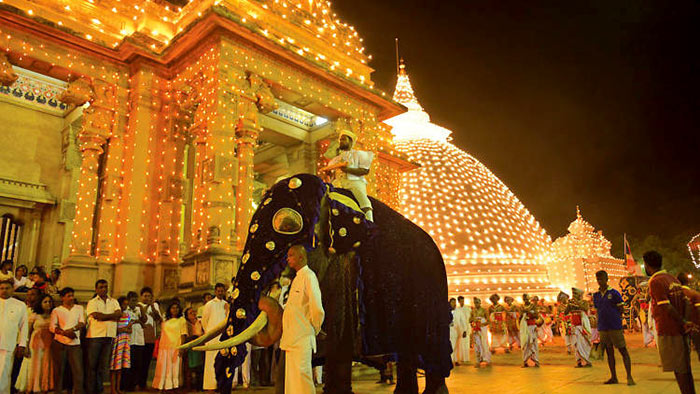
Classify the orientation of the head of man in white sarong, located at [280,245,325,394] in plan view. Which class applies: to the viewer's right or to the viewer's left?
to the viewer's left

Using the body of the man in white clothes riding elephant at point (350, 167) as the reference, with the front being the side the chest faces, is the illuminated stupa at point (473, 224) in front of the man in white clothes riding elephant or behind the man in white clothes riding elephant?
behind

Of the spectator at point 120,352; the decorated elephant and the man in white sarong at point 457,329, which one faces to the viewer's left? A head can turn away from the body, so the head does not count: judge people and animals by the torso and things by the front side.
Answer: the decorated elephant

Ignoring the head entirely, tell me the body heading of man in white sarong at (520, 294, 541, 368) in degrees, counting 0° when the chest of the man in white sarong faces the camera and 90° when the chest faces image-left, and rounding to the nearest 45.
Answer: approximately 45°

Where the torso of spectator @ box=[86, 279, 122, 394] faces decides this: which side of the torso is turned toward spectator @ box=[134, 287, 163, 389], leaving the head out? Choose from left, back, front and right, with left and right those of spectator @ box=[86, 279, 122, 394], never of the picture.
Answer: left

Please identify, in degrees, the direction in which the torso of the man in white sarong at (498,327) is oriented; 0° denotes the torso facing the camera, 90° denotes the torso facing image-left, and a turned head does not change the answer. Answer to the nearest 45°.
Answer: approximately 0°

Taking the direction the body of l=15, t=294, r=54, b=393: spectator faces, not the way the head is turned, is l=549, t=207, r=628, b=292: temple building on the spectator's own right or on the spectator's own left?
on the spectator's own left

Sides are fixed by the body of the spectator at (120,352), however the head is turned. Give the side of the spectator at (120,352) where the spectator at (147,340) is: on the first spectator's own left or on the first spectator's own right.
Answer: on the first spectator's own left

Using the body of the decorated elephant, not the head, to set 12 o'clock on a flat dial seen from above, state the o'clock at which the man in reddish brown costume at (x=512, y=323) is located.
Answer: The man in reddish brown costume is roughly at 4 o'clock from the decorated elephant.
